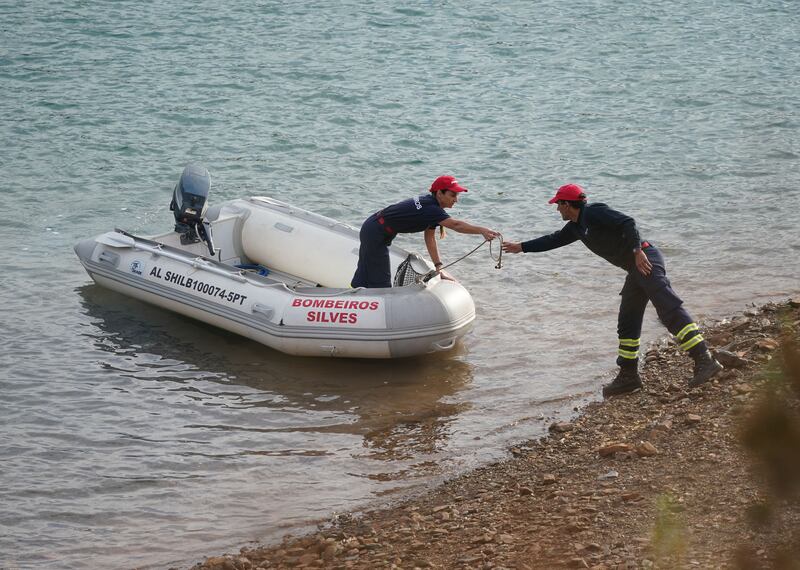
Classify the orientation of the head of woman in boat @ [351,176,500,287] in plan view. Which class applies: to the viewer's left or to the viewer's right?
to the viewer's right

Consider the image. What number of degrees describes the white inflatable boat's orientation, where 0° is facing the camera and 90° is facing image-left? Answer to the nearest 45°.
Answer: approximately 315°

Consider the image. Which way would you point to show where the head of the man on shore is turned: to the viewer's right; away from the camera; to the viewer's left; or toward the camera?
to the viewer's left

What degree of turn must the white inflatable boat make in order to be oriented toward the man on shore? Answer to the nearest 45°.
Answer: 0° — it already faces them
